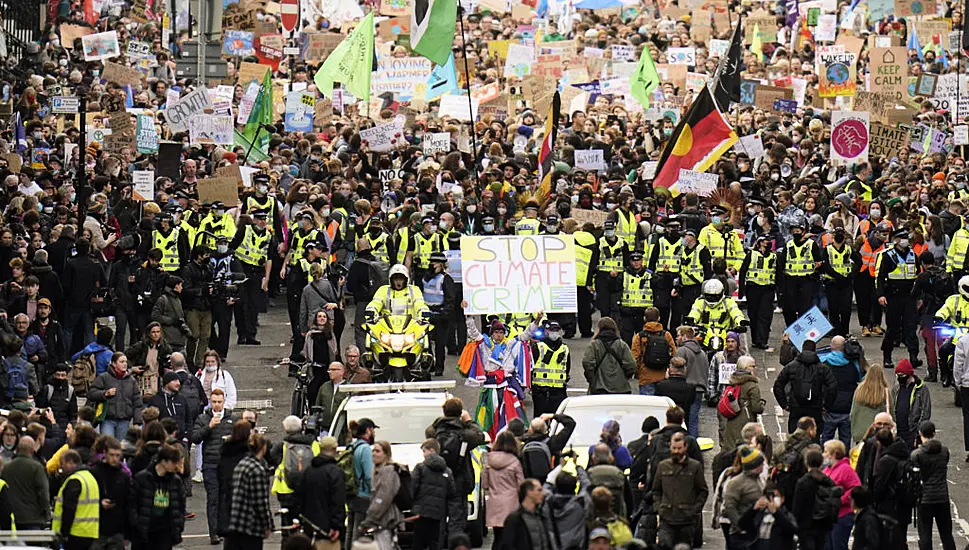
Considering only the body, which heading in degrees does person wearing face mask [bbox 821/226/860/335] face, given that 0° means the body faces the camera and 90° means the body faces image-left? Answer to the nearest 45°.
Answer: approximately 0°

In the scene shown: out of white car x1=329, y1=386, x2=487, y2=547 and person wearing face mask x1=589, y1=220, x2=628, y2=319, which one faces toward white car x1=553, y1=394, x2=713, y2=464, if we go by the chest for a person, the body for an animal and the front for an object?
the person wearing face mask

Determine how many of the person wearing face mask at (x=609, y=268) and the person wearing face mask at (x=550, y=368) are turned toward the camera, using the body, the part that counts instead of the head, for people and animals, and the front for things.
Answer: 2

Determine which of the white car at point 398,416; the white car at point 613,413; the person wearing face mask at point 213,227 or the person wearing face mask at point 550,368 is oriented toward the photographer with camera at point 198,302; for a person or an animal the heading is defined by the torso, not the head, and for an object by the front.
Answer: the person wearing face mask at point 213,227

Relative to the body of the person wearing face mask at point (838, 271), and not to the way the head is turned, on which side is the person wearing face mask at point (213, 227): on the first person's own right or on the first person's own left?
on the first person's own right

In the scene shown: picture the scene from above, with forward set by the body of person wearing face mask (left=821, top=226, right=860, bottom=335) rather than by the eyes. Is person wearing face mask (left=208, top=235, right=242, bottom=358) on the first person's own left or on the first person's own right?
on the first person's own right

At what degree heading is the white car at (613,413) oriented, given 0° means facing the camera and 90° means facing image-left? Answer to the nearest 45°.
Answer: approximately 0°

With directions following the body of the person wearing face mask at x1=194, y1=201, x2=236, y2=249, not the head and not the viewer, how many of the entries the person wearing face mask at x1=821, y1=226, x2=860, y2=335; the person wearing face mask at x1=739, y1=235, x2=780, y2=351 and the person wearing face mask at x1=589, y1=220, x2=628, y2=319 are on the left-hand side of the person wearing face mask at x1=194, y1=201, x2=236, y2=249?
3

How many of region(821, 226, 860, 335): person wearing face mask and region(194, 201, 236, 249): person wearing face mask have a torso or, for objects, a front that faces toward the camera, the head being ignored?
2
